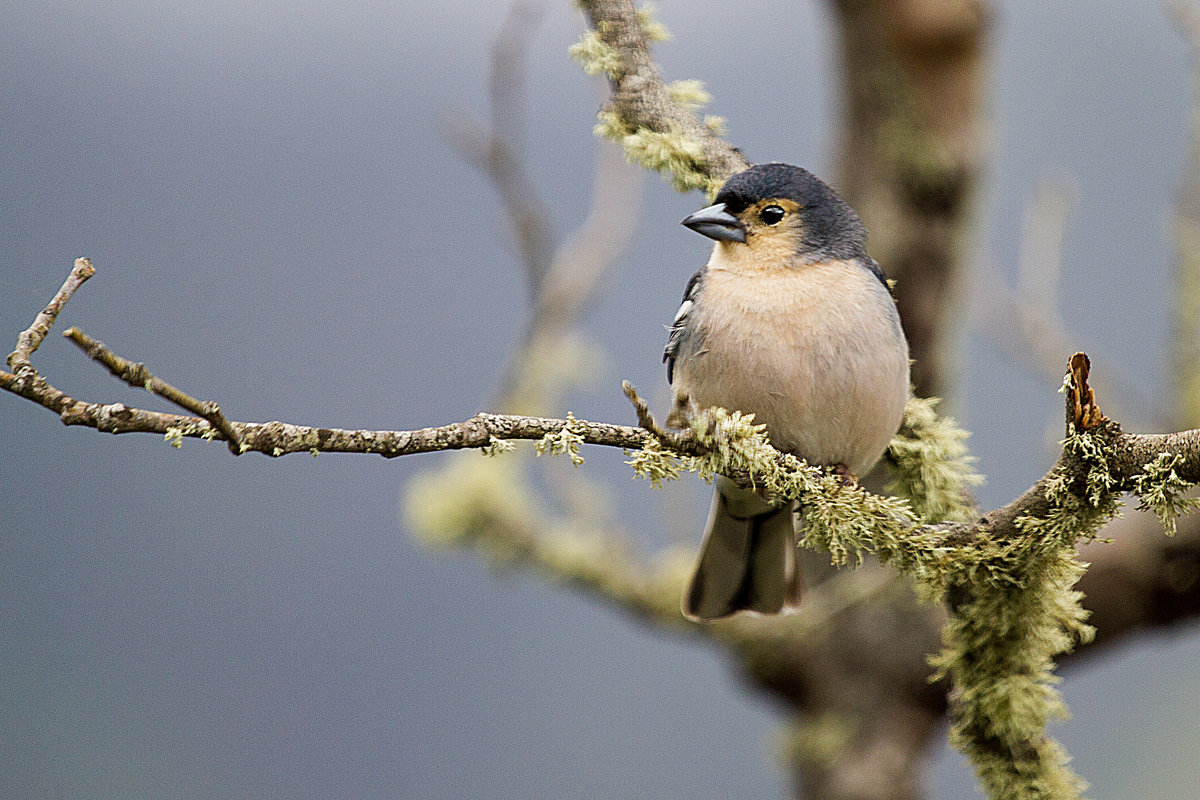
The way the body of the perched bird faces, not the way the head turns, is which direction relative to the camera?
toward the camera
